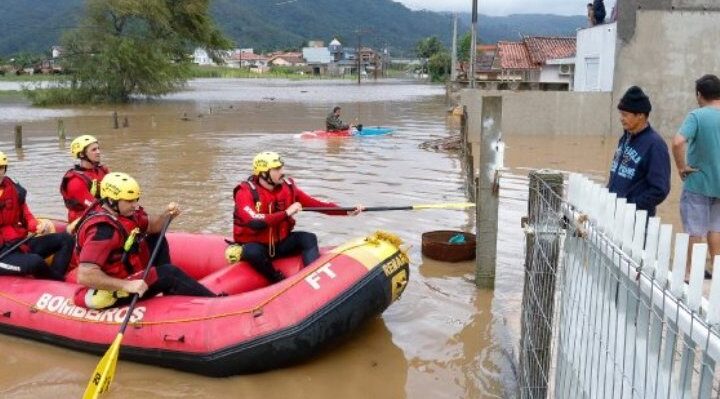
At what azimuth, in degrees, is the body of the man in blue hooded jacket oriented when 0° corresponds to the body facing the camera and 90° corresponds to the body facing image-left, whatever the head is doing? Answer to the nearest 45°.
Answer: approximately 45°

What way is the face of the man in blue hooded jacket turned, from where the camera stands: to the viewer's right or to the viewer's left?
to the viewer's left

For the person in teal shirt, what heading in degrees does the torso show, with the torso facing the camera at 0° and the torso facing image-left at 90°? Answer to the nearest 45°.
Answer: approximately 135°
